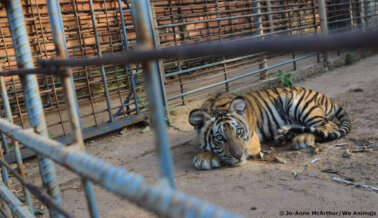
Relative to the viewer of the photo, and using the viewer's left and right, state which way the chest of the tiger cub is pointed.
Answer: facing the viewer and to the left of the viewer
